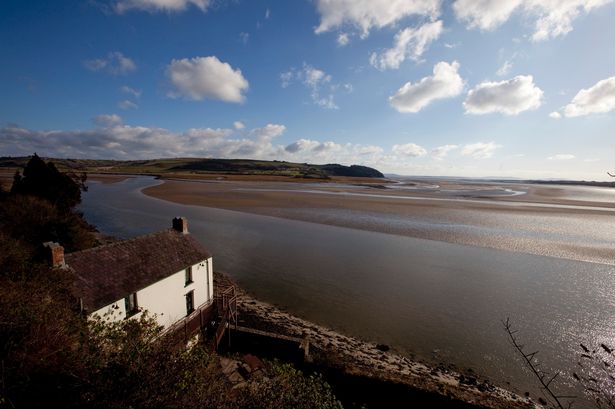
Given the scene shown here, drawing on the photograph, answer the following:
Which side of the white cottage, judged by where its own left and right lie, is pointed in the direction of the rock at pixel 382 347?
front

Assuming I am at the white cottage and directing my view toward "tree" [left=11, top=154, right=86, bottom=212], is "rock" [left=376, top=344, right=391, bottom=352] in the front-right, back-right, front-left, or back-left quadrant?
back-right

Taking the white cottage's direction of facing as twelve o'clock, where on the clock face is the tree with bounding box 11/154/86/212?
The tree is roughly at 7 o'clock from the white cottage.

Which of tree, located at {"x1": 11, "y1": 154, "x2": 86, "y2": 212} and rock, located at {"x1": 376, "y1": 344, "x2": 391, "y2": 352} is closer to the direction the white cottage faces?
the rock

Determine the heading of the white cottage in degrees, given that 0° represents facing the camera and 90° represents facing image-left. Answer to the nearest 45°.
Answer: approximately 315°
